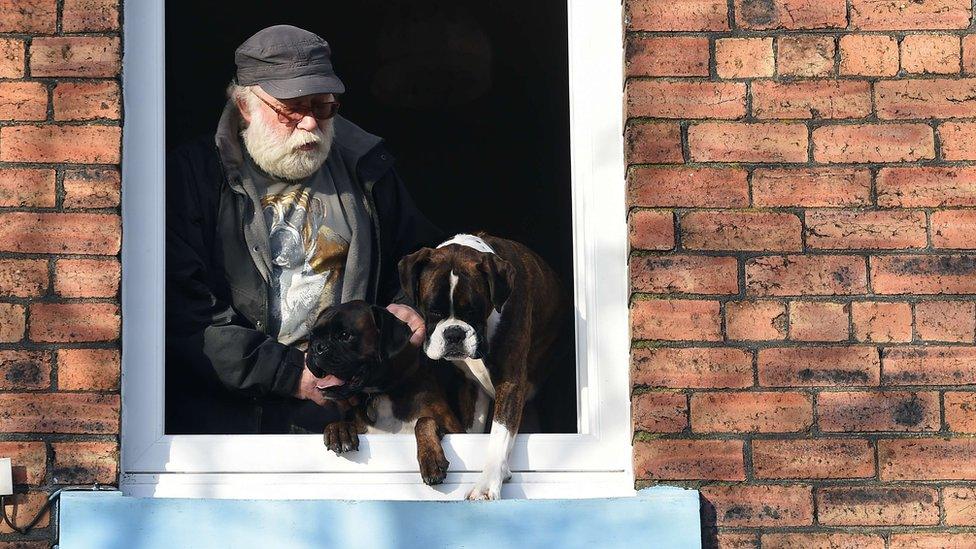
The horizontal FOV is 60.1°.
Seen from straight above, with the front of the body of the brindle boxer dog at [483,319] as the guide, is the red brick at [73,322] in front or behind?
in front

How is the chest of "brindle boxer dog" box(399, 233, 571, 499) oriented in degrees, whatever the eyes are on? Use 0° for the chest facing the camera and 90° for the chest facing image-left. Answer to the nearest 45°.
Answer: approximately 45°

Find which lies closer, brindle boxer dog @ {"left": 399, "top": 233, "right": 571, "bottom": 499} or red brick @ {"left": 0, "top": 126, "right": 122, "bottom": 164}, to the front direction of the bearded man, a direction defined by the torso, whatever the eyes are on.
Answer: the brindle boxer dog

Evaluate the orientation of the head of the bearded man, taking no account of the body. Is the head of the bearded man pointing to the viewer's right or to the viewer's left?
to the viewer's right

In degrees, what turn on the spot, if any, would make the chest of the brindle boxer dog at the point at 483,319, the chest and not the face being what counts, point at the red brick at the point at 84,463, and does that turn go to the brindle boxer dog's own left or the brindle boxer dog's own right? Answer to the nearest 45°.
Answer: approximately 45° to the brindle boxer dog's own right

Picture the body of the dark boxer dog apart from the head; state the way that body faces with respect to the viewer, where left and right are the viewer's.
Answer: facing the viewer and to the left of the viewer

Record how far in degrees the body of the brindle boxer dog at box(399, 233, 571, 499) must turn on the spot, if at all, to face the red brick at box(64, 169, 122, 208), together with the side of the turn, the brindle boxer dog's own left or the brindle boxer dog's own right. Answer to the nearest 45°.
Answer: approximately 45° to the brindle boxer dog's own right

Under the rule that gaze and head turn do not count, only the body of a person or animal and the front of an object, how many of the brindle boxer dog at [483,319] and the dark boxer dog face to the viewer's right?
0

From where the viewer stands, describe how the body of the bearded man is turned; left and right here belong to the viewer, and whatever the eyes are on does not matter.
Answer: facing the viewer and to the right of the viewer
